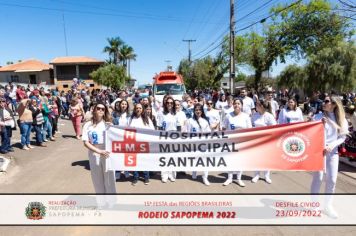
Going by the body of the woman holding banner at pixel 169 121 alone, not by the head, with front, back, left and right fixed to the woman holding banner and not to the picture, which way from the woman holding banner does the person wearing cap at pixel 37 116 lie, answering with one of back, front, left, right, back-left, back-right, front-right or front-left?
back-right

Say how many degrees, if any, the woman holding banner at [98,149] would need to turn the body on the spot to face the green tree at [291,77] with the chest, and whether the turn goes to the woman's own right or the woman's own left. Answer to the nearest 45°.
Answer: approximately 135° to the woman's own left

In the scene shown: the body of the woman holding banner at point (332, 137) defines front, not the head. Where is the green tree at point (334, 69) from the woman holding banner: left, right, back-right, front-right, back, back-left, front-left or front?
back-right

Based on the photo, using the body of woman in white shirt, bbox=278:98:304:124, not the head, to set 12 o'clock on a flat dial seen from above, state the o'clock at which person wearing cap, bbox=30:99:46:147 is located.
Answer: The person wearing cap is roughly at 3 o'clock from the woman in white shirt.

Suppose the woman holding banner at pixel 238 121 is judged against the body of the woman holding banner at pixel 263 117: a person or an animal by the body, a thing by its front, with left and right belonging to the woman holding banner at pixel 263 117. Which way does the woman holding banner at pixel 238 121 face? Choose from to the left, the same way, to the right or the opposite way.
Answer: the same way

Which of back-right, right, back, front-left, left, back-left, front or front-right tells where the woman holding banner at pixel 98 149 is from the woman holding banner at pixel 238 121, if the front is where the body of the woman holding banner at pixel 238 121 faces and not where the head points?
front-right

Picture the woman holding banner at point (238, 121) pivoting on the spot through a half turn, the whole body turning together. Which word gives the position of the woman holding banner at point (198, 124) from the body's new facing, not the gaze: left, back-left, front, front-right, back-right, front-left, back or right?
left

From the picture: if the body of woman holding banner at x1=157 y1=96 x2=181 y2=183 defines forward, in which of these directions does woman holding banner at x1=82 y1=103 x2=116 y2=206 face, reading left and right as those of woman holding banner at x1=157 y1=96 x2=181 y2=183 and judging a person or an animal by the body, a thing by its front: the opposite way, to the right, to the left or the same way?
the same way

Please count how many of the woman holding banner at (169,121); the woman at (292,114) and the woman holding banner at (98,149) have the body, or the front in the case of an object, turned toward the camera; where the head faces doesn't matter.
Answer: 3

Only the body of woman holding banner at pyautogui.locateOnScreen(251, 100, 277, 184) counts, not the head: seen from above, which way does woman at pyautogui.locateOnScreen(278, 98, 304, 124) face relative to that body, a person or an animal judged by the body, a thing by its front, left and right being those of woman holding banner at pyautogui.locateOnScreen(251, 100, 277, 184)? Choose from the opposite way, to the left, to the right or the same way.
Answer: the same way

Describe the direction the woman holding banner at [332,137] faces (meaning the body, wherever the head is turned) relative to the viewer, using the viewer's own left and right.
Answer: facing the viewer and to the left of the viewer

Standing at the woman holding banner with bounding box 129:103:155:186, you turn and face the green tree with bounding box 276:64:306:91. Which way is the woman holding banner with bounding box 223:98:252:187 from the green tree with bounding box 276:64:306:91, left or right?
right

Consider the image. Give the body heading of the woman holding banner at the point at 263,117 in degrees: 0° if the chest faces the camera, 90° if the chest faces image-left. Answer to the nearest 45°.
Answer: approximately 0°

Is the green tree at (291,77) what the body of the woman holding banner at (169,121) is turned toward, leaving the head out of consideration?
no

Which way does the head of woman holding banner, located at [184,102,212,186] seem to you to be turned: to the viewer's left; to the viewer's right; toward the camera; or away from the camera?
toward the camera

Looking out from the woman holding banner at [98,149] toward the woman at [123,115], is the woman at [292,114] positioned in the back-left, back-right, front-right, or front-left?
front-right

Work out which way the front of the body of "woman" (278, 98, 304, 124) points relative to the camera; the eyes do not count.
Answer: toward the camera

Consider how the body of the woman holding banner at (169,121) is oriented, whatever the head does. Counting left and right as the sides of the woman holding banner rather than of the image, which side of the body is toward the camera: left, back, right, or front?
front
